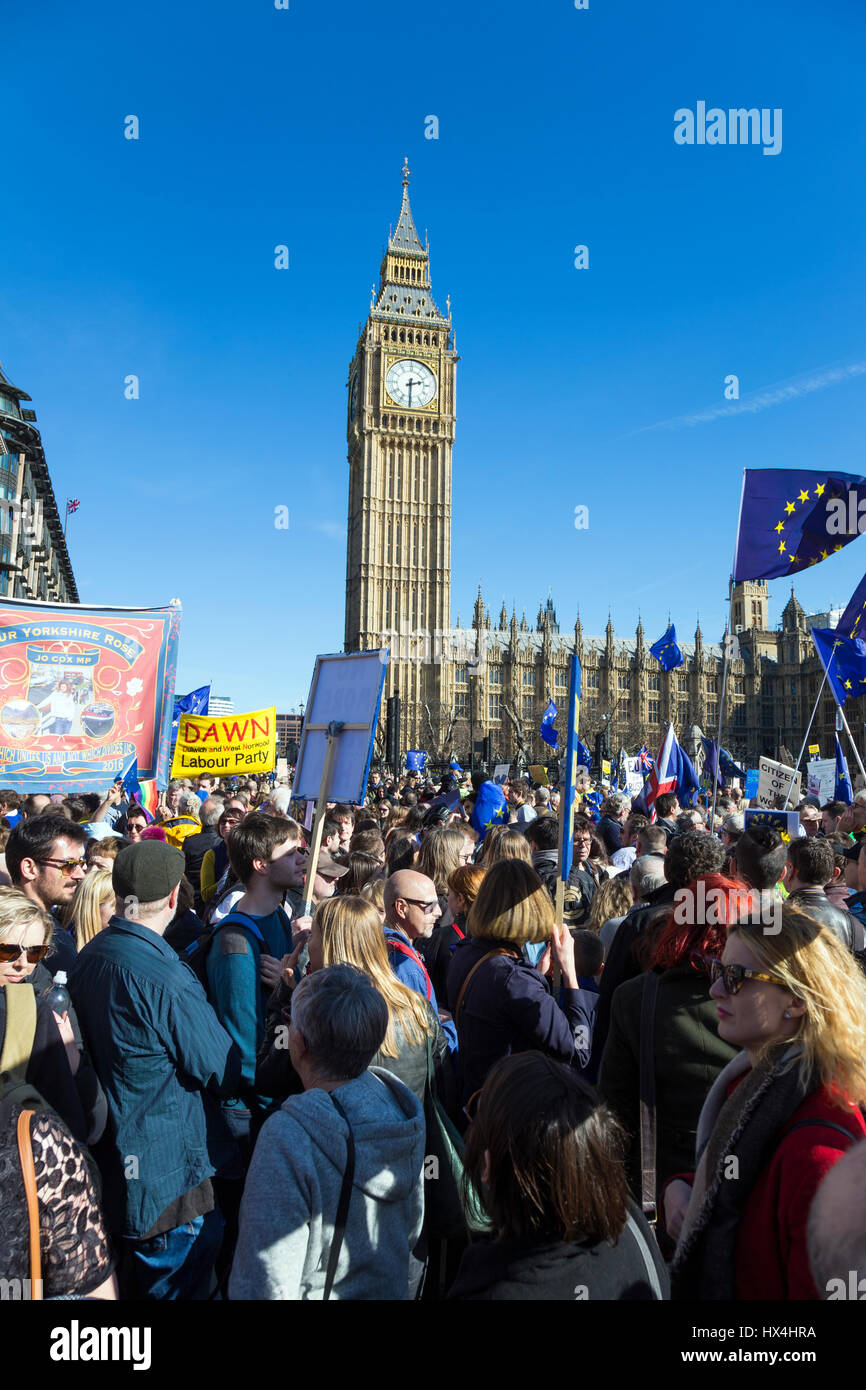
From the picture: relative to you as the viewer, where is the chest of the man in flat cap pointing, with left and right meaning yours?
facing away from the viewer and to the right of the viewer

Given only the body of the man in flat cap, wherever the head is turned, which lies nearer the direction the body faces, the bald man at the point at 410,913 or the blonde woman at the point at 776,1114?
the bald man

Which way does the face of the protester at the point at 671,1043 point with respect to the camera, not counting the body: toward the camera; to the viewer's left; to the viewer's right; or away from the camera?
away from the camera

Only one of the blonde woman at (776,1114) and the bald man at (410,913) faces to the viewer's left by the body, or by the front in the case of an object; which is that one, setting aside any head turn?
the blonde woman

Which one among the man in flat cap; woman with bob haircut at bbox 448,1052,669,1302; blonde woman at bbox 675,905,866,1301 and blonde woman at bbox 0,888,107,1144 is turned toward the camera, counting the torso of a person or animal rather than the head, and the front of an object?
blonde woman at bbox 0,888,107,1144

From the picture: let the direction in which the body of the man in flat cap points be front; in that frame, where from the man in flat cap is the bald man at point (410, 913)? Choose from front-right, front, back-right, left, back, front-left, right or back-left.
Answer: front

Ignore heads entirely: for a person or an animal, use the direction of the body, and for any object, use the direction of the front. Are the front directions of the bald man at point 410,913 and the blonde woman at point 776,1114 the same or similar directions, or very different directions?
very different directions

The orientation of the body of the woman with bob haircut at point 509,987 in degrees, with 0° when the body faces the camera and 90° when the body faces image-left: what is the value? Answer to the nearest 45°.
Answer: approximately 225°

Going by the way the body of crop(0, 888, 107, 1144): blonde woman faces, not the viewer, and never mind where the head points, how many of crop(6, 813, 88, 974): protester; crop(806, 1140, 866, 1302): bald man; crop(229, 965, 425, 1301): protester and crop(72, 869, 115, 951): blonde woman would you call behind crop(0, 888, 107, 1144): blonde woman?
2

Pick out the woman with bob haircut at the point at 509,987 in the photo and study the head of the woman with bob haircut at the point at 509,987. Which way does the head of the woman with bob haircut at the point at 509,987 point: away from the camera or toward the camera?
away from the camera

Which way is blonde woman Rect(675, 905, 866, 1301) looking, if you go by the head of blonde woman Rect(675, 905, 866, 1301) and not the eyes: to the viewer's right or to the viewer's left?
to the viewer's left
